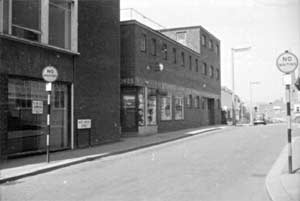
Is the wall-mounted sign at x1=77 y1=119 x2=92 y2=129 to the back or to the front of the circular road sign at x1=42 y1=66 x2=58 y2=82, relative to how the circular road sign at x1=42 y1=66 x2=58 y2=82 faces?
to the back

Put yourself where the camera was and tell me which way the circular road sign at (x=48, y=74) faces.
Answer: facing the viewer

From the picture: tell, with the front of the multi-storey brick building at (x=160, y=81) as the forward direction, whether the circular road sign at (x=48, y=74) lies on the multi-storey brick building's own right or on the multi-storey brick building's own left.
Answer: on the multi-storey brick building's own right

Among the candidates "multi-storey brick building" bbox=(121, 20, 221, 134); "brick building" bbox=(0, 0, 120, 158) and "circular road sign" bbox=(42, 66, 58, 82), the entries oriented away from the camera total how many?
0

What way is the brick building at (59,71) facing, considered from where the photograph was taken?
facing the viewer and to the right of the viewer

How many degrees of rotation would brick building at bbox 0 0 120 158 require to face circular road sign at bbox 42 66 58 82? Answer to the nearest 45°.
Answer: approximately 45° to its right

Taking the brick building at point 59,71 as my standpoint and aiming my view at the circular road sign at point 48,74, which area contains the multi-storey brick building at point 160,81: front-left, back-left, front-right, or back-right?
back-left

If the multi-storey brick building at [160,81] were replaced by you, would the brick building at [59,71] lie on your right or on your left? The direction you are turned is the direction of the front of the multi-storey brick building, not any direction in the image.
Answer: on your right

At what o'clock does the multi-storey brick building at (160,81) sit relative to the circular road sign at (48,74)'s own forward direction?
The multi-storey brick building is roughly at 7 o'clock from the circular road sign.

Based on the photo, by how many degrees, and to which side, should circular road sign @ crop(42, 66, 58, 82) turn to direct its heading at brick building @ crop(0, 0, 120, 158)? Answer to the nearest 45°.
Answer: approximately 180°
